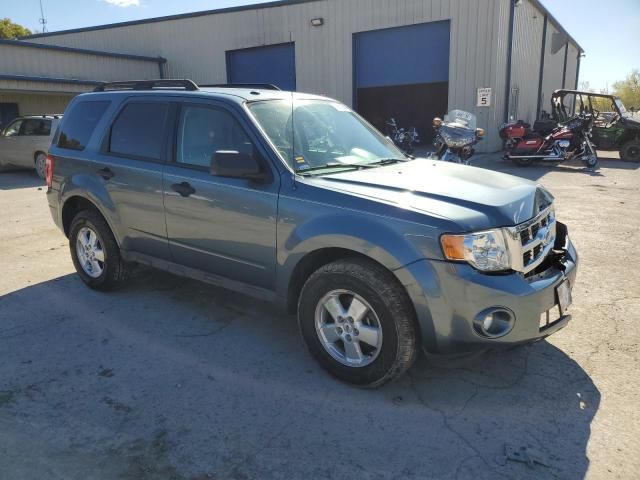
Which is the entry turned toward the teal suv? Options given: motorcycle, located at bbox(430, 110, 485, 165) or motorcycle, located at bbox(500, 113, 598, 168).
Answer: motorcycle, located at bbox(430, 110, 485, 165)

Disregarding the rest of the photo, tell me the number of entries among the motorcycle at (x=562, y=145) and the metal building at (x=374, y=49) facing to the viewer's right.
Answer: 1

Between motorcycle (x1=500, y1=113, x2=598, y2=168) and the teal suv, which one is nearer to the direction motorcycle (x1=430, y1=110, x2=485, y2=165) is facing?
the teal suv

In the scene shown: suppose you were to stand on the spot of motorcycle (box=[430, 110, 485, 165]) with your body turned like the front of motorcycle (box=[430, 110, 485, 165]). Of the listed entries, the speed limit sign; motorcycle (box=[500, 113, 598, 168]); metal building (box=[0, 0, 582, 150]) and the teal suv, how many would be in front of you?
1

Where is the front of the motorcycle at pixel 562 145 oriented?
to the viewer's right

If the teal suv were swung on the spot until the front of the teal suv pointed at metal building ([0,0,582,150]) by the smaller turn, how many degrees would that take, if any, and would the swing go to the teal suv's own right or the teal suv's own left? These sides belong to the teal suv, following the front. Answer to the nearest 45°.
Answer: approximately 135° to the teal suv's own left

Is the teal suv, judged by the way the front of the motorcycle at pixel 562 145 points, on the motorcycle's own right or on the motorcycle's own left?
on the motorcycle's own right

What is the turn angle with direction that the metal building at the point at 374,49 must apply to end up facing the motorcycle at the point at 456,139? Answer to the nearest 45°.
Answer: approximately 45° to its left

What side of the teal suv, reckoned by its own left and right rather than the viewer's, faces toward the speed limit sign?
left

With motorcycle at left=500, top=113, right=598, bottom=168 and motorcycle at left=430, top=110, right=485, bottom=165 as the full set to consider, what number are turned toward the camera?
1

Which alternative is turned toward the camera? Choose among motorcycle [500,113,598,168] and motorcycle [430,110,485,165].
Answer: motorcycle [430,110,485,165]

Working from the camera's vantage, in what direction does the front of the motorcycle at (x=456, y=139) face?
facing the viewer

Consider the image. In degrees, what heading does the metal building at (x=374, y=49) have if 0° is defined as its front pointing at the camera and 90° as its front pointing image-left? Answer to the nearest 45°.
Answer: approximately 45°

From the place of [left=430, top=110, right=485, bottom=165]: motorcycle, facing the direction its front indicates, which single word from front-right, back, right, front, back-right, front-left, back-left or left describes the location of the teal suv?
front

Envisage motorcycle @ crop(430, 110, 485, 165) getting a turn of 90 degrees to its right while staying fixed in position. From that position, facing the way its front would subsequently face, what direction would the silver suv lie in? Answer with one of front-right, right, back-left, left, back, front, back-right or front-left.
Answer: front

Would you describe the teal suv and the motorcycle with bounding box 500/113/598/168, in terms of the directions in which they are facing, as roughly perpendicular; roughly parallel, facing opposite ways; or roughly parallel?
roughly parallel

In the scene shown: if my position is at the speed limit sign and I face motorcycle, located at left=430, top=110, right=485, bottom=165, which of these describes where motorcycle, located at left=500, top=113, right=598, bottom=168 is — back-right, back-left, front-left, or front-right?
front-left
